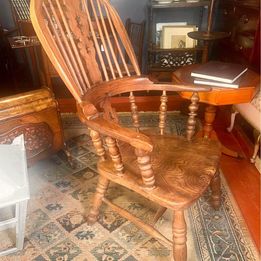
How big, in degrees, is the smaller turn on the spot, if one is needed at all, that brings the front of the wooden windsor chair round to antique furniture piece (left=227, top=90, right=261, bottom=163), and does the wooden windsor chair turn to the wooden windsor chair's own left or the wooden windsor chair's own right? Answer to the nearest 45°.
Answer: approximately 90° to the wooden windsor chair's own left

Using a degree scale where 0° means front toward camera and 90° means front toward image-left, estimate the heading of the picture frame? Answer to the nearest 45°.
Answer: approximately 0°

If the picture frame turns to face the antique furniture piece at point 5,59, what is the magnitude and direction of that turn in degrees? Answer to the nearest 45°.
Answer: approximately 45° to its right

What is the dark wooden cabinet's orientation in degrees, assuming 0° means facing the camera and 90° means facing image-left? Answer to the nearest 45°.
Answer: approximately 45°

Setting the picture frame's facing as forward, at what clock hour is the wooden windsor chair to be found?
The wooden windsor chair is roughly at 12 o'clock from the picture frame.

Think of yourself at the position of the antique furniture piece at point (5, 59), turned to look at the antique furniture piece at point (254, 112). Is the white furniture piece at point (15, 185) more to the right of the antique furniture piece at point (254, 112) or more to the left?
right

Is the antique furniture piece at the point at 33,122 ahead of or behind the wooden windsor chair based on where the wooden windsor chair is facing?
behind

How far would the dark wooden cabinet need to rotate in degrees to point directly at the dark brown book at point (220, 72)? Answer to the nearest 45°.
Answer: approximately 45° to its left

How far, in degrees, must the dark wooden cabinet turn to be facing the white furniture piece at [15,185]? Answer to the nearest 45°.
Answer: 0° — it already faces it

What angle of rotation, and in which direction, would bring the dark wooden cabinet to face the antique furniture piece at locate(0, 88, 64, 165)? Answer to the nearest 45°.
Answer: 0° — it already faces it

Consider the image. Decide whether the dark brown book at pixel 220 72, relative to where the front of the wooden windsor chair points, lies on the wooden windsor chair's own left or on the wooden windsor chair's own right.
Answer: on the wooden windsor chair's own left
